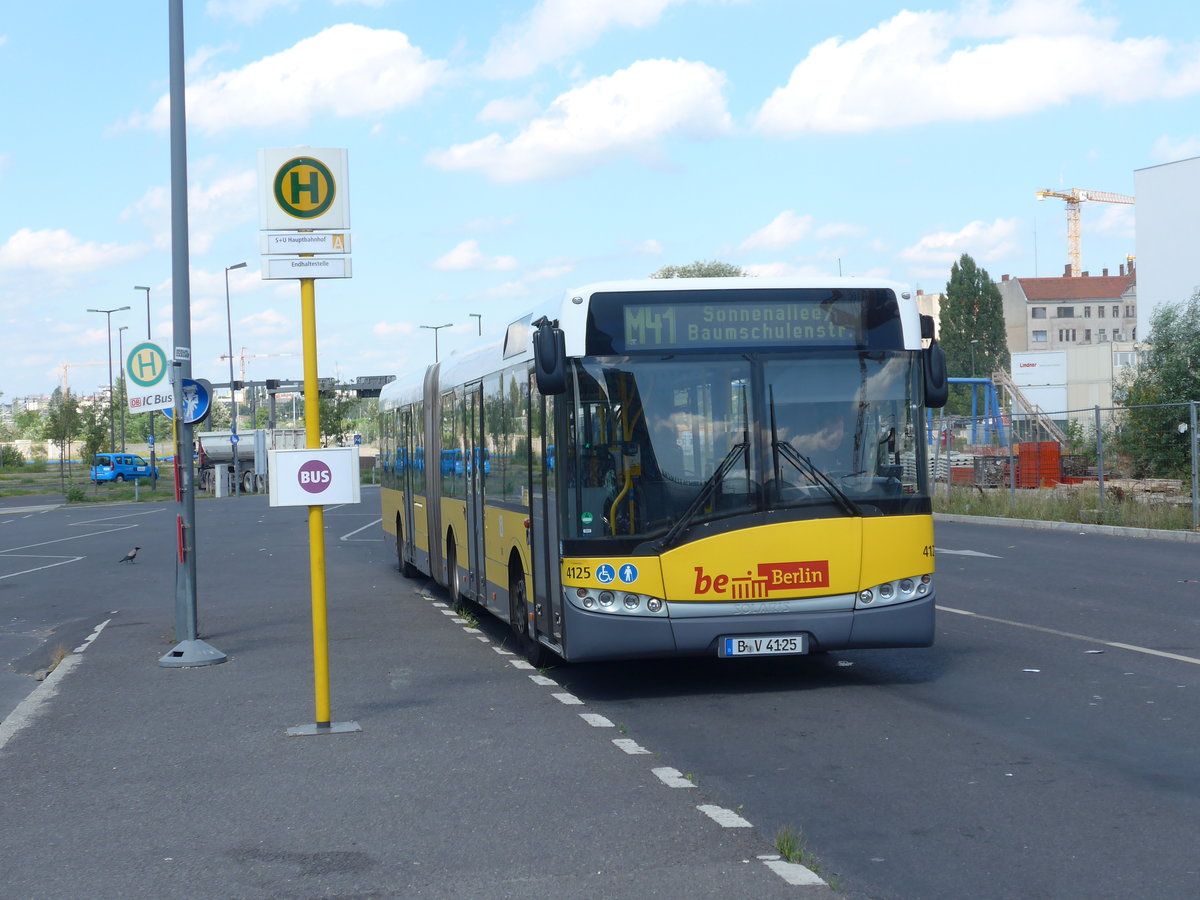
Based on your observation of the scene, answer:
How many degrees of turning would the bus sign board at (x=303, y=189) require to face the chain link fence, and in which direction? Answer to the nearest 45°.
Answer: approximately 135° to its left

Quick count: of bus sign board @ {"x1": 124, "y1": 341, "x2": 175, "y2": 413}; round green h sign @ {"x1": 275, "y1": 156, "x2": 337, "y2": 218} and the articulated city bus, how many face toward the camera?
3

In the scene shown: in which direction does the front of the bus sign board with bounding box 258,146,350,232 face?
toward the camera

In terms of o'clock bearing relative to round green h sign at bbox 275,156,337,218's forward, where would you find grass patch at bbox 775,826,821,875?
The grass patch is roughly at 11 o'clock from the round green h sign.

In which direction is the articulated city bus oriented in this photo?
toward the camera

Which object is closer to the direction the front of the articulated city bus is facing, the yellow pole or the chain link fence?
the yellow pole

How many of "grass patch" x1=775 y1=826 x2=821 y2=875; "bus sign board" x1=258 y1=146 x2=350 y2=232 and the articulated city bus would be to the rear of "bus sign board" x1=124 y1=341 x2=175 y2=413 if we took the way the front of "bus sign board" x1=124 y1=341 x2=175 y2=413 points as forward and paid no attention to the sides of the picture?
0

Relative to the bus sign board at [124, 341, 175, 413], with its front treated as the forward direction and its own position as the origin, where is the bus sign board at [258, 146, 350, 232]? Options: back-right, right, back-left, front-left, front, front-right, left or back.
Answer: front

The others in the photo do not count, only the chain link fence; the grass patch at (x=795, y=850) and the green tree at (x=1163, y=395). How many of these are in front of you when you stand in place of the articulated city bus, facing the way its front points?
1
